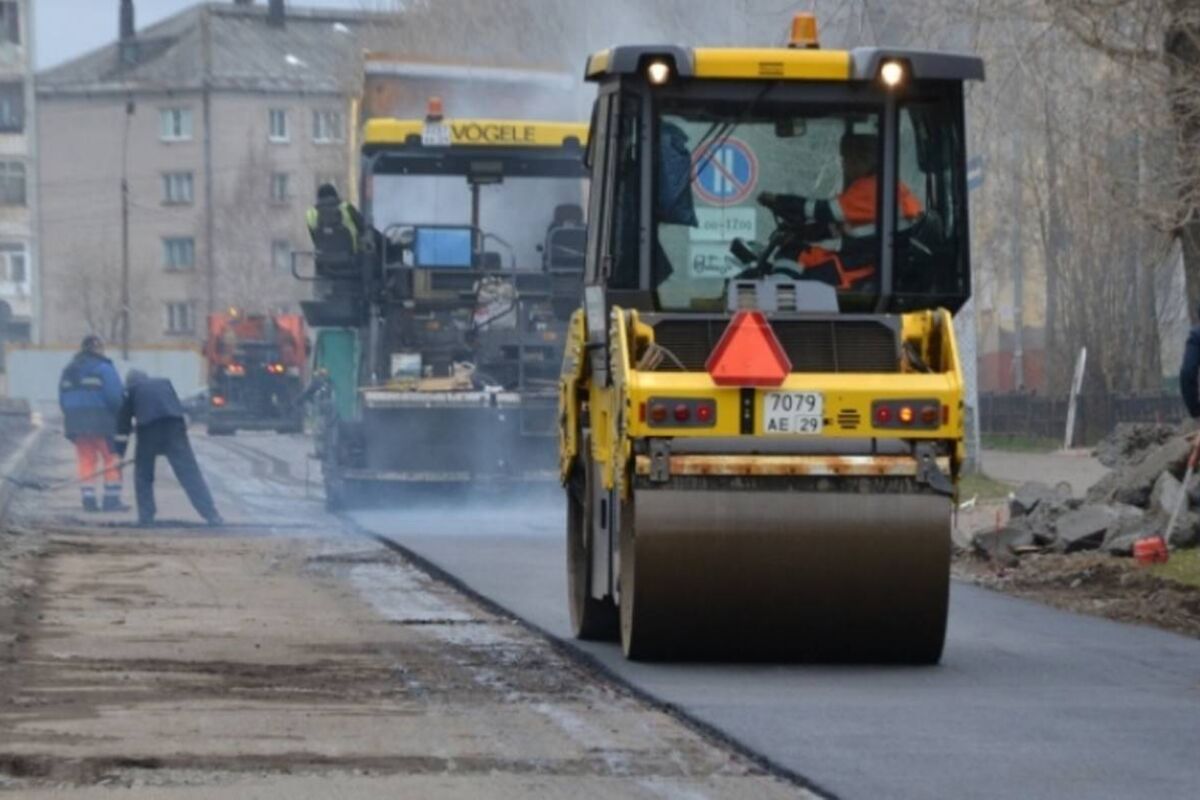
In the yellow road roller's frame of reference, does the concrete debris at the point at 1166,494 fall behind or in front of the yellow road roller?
in front

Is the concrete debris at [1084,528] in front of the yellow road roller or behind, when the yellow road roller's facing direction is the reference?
in front

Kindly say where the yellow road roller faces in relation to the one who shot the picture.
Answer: facing away from the viewer

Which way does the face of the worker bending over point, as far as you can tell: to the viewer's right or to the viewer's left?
to the viewer's left

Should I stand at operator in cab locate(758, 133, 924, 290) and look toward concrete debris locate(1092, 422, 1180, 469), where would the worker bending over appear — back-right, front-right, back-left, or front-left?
front-left

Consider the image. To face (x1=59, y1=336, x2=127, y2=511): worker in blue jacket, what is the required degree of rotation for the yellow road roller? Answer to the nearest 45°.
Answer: approximately 45° to its left

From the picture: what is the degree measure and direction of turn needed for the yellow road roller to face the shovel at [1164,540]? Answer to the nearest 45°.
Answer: approximately 45° to its right

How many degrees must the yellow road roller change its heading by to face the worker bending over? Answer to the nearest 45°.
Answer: approximately 45° to its left
